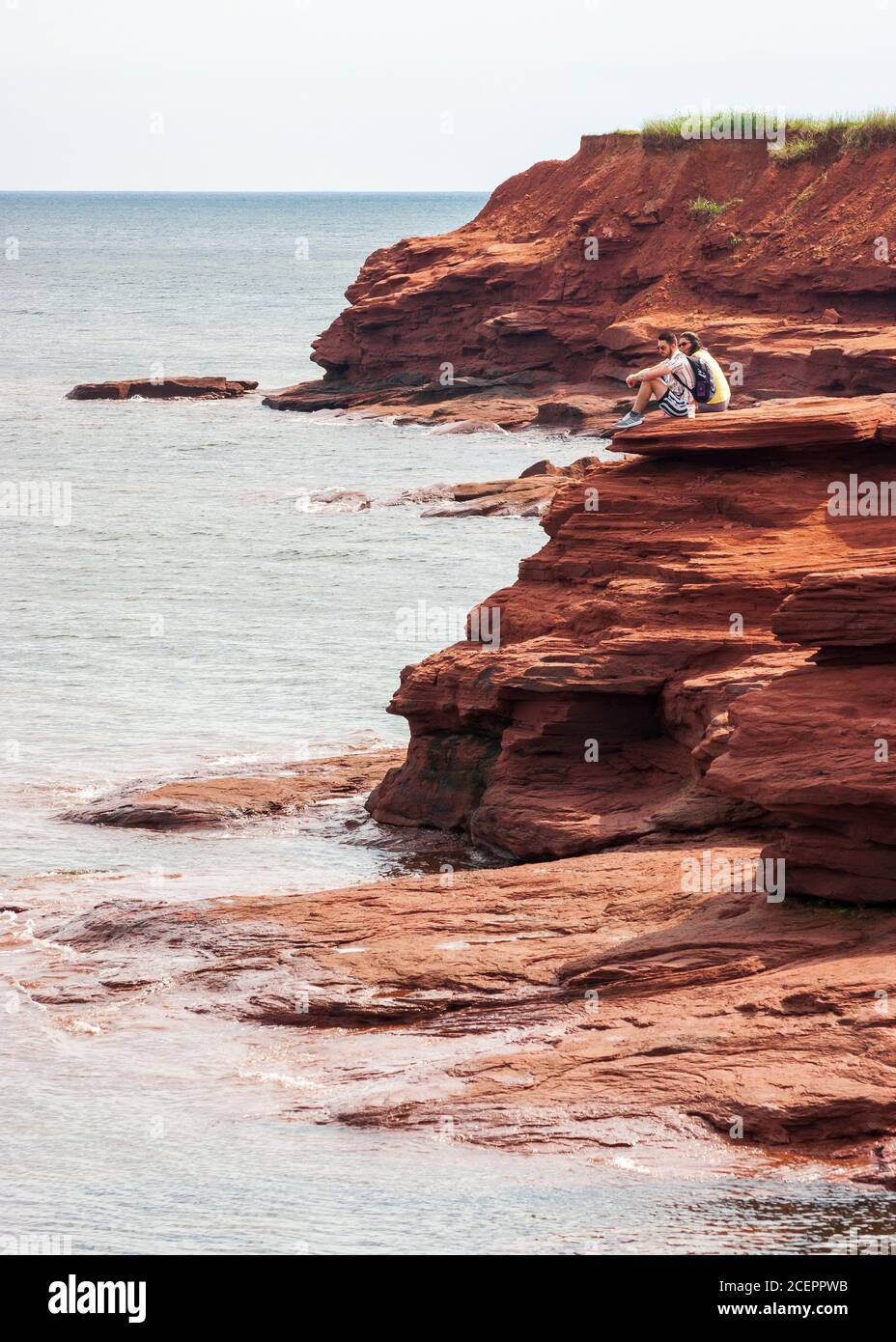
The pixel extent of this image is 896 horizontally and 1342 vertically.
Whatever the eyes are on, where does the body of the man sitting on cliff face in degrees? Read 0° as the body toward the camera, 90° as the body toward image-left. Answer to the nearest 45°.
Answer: approximately 90°

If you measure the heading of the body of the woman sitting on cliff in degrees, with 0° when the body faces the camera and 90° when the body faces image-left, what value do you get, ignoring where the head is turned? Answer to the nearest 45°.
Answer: approximately 90°

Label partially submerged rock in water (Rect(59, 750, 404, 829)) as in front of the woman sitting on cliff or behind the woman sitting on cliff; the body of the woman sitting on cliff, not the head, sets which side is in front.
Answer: in front
